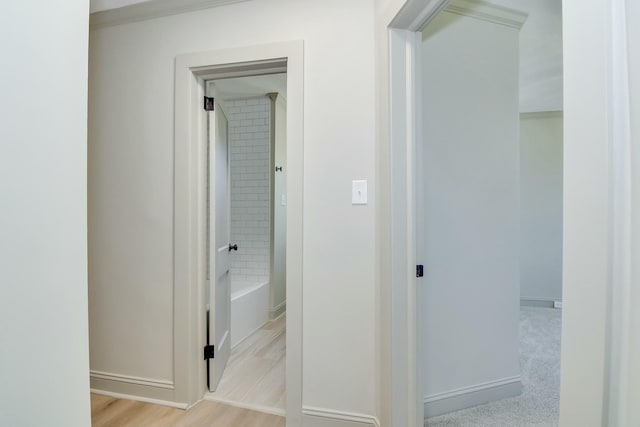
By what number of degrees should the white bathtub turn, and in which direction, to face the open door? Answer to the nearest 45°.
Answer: approximately 45° to its right

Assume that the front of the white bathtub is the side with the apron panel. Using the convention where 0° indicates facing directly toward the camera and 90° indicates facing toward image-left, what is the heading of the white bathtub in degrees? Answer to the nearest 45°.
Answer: approximately 315°

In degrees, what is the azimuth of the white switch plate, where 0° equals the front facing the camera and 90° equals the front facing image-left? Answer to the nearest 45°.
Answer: approximately 0°

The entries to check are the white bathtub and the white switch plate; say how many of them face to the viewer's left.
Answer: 0

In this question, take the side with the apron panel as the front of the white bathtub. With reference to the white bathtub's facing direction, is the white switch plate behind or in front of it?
in front

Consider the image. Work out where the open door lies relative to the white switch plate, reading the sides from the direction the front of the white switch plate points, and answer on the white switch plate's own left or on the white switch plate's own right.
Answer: on the white switch plate's own right
